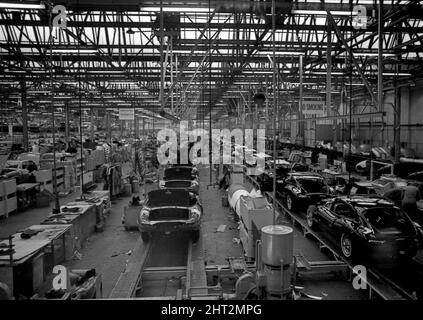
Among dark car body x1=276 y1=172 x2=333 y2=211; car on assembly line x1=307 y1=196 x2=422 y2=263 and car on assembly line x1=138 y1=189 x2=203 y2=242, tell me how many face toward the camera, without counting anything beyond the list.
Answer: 1

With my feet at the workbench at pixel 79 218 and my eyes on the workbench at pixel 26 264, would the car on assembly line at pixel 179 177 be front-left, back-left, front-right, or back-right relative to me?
back-left

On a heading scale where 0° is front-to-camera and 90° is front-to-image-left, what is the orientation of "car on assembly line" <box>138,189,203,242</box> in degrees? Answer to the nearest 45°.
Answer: approximately 0°

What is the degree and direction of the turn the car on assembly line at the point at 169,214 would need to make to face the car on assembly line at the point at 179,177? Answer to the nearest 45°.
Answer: approximately 180°
